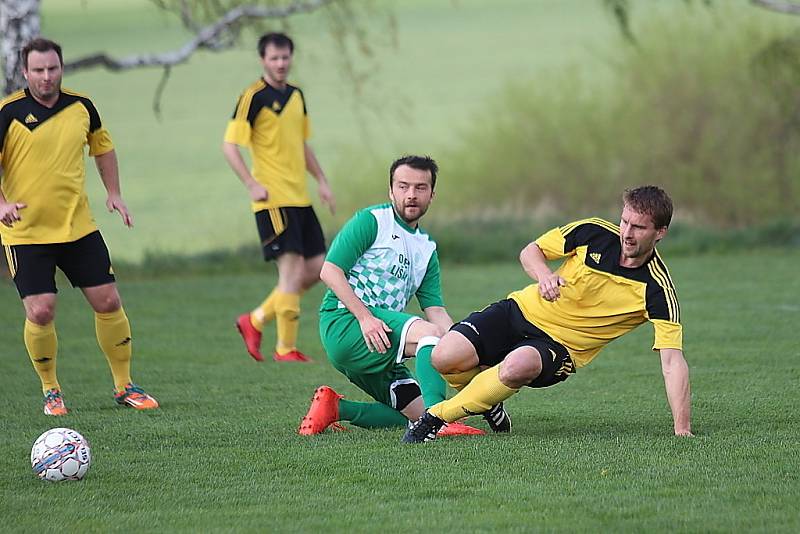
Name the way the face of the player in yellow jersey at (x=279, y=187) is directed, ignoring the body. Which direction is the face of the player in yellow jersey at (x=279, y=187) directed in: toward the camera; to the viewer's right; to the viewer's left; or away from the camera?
toward the camera

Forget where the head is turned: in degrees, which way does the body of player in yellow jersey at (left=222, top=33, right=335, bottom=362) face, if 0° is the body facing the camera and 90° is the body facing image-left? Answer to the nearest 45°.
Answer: approximately 315°

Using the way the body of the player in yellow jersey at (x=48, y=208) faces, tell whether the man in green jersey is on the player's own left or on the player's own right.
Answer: on the player's own left

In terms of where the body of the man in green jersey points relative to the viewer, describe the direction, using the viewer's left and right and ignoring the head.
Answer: facing the viewer and to the right of the viewer

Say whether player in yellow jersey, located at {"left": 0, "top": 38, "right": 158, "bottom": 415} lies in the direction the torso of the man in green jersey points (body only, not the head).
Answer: no

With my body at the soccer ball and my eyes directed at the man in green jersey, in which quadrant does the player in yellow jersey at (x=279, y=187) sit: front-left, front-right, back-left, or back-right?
front-left

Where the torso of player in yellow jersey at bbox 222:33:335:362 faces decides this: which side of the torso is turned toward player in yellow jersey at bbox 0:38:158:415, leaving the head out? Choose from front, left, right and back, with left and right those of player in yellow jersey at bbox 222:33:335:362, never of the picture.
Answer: right

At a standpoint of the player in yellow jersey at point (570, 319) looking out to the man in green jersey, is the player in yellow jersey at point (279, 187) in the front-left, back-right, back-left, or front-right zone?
front-right

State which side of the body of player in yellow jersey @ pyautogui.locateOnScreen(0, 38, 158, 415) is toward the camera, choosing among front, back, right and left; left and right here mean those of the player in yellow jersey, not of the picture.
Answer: front

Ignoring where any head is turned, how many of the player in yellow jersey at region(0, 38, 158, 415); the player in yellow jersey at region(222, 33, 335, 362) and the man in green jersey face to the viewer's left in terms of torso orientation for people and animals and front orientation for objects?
0

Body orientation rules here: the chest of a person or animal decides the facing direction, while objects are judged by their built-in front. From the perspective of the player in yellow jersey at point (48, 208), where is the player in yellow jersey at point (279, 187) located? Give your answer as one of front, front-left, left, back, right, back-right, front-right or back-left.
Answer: back-left

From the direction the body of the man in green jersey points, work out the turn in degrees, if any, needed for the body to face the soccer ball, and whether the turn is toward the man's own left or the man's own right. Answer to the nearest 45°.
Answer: approximately 90° to the man's own right

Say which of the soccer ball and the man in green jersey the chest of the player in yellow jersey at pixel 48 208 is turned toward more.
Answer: the soccer ball

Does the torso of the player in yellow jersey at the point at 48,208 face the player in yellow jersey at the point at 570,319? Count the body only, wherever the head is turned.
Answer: no
